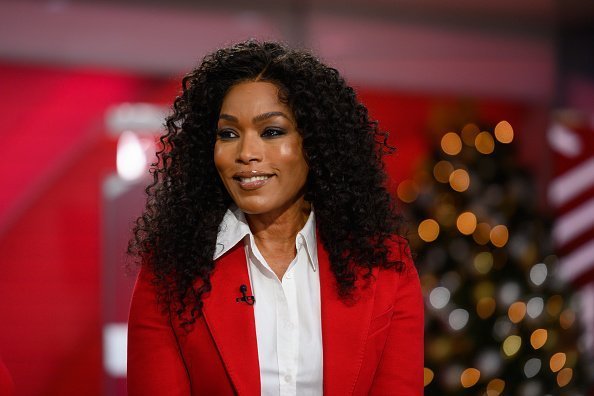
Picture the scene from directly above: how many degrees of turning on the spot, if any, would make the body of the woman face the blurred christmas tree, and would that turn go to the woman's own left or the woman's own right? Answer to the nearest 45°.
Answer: approximately 135° to the woman's own left

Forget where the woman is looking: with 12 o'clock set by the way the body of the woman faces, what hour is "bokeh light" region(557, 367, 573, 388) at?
The bokeh light is roughly at 7 o'clock from the woman.

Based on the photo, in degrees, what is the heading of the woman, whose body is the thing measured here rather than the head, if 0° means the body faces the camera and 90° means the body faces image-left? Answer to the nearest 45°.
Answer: approximately 0°

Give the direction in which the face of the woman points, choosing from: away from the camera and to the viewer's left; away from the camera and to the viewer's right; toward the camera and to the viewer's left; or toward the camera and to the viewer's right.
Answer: toward the camera and to the viewer's left

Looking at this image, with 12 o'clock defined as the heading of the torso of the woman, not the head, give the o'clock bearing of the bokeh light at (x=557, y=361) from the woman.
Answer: The bokeh light is roughly at 7 o'clock from the woman.
